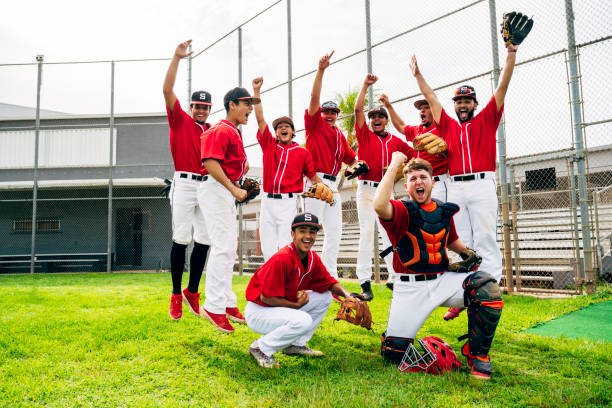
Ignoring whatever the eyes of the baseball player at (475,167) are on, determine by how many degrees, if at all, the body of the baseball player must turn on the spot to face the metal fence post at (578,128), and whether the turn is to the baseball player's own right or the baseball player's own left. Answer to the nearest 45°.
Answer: approximately 135° to the baseball player's own left

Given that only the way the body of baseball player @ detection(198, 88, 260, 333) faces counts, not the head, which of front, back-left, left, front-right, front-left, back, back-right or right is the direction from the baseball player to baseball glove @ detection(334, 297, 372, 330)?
front-right

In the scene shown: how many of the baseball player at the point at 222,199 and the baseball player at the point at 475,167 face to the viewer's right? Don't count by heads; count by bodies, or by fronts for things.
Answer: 1

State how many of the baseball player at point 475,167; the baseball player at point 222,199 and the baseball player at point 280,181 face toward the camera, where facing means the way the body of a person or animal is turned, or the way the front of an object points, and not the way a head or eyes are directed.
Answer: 2

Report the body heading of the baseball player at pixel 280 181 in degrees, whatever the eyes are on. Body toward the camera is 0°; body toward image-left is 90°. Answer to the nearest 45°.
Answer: approximately 0°

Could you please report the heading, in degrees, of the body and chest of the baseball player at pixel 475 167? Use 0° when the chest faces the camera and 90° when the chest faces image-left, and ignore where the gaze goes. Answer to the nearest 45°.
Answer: approximately 0°

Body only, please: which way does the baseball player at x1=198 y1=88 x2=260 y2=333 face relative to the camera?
to the viewer's right

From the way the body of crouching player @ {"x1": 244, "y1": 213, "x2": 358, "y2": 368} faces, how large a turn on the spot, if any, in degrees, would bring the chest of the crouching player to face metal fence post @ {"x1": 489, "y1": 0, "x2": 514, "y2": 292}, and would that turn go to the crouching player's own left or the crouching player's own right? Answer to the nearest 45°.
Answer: approximately 90° to the crouching player's own left

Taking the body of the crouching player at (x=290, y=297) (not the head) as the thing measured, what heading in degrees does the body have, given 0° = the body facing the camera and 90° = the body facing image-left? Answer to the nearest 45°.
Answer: approximately 315°

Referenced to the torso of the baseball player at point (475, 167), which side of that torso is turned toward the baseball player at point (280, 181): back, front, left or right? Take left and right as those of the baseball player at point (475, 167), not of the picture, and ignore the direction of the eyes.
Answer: right

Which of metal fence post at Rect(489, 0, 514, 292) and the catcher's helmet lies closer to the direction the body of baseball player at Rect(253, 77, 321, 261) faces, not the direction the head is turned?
the catcher's helmet
